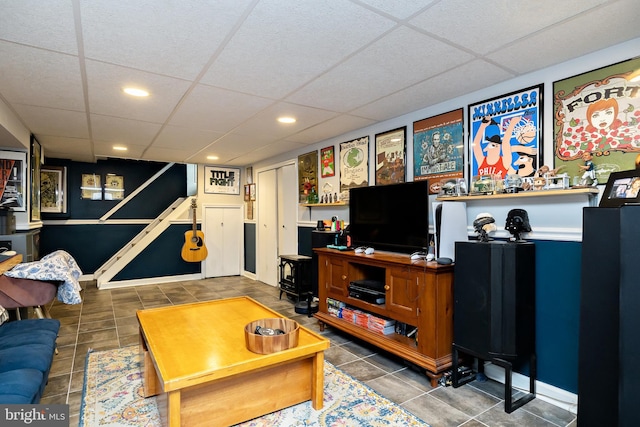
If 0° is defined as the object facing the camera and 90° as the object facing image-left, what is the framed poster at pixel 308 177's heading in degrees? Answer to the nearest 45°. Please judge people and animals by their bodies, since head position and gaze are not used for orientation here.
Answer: approximately 45°

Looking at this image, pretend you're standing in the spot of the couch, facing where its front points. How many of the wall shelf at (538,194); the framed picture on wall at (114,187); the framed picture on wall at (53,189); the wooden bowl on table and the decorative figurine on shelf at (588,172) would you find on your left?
2

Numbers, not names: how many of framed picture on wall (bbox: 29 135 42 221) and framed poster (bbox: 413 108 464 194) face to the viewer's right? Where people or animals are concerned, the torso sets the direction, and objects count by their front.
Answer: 1

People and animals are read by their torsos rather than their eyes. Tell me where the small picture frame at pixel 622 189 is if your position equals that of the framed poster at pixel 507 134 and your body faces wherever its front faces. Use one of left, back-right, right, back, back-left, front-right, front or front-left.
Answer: left

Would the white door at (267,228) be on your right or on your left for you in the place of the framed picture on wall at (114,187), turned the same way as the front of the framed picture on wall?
on your left

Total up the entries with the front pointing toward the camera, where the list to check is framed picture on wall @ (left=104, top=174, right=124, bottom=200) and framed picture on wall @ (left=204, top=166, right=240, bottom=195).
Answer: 2

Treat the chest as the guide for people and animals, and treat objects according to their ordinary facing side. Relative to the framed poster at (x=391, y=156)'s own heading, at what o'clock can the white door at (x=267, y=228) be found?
The white door is roughly at 3 o'clock from the framed poster.

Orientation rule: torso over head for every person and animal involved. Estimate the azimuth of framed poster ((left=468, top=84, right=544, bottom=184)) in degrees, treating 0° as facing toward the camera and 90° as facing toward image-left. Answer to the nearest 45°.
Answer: approximately 45°

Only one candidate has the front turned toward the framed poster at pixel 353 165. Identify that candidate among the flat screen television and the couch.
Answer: the couch

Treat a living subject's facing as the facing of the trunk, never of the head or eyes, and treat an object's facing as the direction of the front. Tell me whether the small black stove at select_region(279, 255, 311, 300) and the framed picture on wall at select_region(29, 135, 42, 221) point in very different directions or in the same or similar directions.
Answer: very different directions

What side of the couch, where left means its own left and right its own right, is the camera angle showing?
right

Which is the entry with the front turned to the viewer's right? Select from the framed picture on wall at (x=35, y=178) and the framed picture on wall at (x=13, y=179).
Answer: the framed picture on wall at (x=35, y=178)

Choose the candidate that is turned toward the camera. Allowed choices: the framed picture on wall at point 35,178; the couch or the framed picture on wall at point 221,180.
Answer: the framed picture on wall at point 221,180

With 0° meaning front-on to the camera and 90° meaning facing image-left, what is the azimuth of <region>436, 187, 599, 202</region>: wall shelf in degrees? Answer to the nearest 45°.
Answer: approximately 45°
